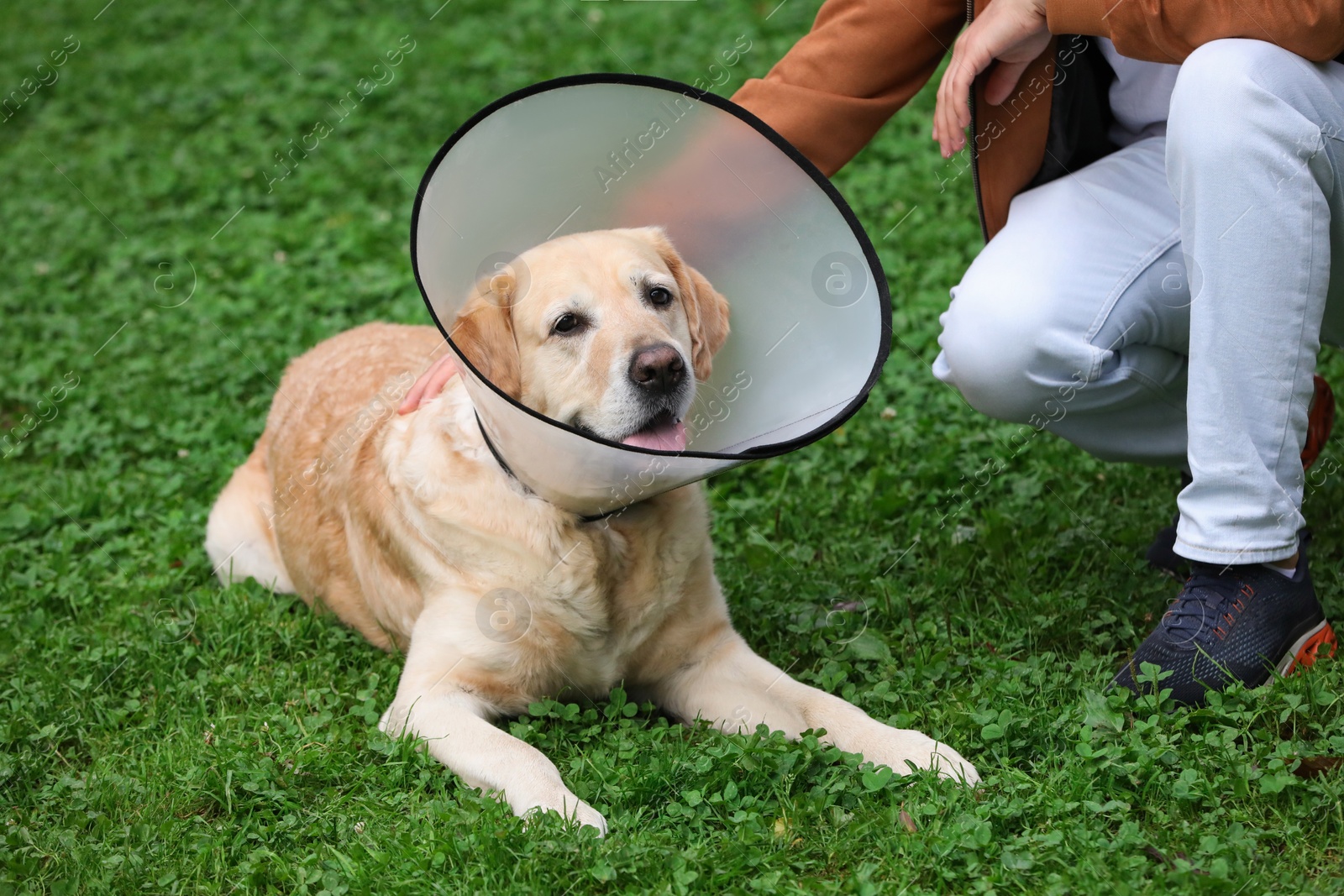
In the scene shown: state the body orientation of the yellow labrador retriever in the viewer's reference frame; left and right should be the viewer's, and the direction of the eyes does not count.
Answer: facing the viewer and to the right of the viewer
